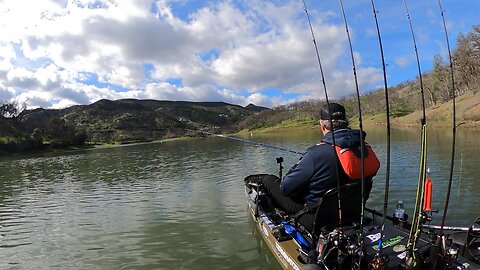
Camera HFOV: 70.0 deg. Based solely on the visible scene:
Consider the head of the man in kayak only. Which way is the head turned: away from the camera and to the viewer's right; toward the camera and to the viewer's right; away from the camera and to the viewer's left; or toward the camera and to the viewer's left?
away from the camera and to the viewer's left

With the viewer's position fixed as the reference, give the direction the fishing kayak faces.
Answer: facing away from the viewer and to the left of the viewer

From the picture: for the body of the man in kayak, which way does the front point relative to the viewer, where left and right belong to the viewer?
facing away from the viewer and to the left of the viewer
